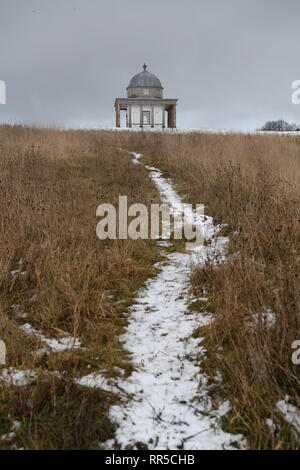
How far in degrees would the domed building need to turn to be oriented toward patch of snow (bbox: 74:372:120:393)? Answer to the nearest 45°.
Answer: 0° — it already faces it

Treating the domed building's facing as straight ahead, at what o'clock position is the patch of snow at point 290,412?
The patch of snow is roughly at 12 o'clock from the domed building.

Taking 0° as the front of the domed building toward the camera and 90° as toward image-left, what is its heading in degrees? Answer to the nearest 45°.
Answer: approximately 0°

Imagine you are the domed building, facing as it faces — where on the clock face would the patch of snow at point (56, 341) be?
The patch of snow is roughly at 12 o'clock from the domed building.

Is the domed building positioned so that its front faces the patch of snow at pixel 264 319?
yes
